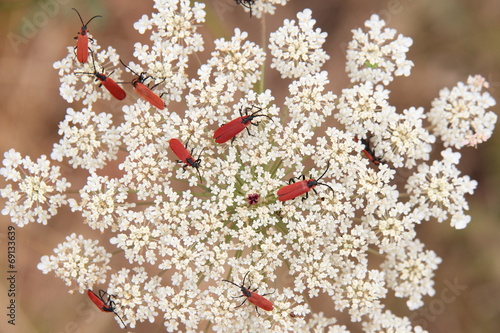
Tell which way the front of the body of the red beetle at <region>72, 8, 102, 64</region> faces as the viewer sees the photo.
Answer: away from the camera

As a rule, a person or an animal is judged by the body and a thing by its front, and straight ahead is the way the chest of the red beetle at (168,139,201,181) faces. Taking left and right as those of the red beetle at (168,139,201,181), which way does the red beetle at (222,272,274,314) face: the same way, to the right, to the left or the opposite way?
the opposite way

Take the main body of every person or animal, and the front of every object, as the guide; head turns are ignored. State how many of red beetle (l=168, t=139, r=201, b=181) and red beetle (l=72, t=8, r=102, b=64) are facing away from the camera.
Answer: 1

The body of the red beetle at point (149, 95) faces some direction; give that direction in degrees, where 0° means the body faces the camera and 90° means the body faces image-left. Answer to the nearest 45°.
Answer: approximately 135°

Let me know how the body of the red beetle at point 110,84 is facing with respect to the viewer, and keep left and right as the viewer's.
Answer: facing away from the viewer and to the left of the viewer

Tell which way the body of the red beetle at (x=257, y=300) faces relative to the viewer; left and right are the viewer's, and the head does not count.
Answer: facing away from the viewer and to the left of the viewer

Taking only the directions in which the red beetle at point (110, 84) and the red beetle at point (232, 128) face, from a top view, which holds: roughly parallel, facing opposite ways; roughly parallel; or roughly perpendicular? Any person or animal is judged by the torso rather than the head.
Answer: roughly perpendicular

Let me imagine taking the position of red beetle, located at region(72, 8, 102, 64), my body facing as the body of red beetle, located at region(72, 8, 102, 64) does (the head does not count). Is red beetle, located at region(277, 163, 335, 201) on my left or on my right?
on my right

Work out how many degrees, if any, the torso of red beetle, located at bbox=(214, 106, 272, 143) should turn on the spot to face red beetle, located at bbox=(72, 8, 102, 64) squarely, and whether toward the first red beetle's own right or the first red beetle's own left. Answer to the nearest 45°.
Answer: approximately 135° to the first red beetle's own left

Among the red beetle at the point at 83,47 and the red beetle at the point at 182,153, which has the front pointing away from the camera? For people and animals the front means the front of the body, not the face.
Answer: the red beetle at the point at 83,47

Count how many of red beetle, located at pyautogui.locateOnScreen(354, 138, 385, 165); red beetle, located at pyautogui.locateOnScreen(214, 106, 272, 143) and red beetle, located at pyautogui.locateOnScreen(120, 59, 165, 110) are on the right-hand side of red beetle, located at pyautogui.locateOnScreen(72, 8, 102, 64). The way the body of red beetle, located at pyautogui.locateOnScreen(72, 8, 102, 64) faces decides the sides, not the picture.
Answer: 3

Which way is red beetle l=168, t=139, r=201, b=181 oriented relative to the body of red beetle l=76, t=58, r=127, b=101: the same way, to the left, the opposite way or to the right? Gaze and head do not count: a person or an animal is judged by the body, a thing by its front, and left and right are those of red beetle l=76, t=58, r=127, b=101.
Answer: the opposite way
